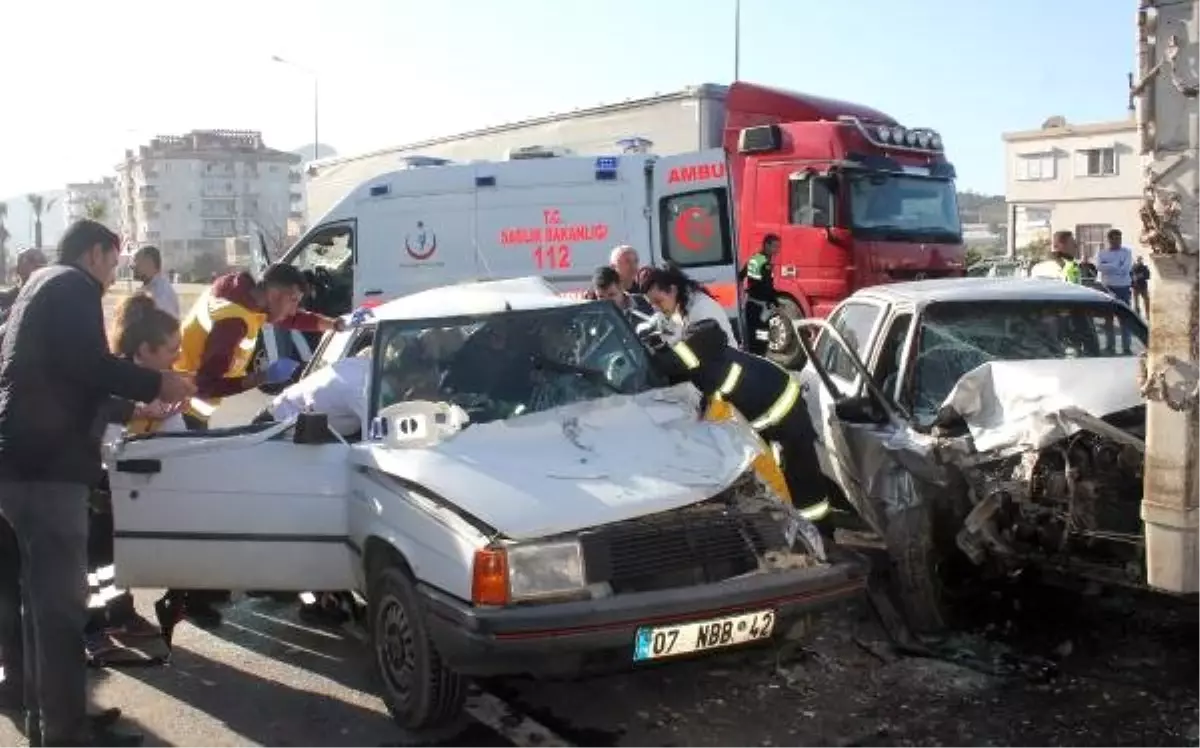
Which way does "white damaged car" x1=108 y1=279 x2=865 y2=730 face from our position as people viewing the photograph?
facing the viewer and to the right of the viewer

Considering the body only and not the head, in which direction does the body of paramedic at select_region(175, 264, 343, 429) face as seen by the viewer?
to the viewer's right

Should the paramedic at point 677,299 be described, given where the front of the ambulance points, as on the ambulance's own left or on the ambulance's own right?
on the ambulance's own left

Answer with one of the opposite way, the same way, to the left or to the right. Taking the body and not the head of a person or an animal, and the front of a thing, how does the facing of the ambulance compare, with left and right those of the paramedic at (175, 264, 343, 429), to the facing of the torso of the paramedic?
the opposite way

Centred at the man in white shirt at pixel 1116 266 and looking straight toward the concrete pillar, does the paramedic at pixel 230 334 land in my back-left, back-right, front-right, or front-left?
front-right

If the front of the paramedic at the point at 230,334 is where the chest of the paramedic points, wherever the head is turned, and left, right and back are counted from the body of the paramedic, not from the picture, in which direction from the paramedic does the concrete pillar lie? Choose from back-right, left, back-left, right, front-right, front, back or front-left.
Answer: front-right

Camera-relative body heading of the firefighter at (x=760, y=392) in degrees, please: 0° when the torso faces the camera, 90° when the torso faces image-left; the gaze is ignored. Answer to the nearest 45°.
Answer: approximately 90°

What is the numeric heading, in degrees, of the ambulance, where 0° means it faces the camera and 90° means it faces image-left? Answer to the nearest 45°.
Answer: approximately 90°

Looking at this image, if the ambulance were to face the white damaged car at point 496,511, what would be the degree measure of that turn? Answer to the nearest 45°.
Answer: approximately 90° to its left

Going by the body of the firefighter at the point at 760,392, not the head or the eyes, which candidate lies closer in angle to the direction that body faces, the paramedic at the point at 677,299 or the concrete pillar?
the paramedic

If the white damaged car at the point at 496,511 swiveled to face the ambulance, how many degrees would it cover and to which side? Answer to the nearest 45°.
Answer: approximately 135° to its left

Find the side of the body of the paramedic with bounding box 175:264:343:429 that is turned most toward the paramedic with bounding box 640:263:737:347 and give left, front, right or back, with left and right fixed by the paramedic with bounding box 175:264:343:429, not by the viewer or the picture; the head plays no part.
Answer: front
